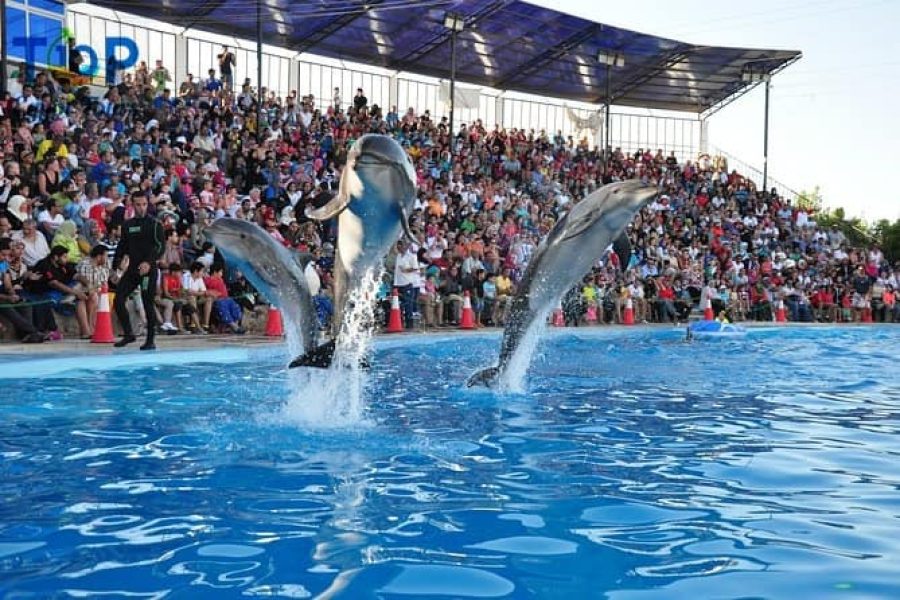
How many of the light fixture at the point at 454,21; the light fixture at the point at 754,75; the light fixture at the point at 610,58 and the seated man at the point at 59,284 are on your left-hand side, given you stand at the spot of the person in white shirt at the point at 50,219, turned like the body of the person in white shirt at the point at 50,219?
3

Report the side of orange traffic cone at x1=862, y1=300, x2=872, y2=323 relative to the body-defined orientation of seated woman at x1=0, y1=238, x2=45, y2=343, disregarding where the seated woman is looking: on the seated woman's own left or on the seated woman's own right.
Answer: on the seated woman's own left

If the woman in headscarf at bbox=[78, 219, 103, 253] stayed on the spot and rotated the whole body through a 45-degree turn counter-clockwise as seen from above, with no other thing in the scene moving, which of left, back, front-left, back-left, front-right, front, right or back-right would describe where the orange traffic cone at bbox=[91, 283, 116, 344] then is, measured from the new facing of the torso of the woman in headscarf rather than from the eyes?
right

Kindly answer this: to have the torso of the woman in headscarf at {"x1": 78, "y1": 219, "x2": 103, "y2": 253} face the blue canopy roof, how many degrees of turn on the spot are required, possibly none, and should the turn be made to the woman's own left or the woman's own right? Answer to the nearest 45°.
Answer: approximately 90° to the woman's own left

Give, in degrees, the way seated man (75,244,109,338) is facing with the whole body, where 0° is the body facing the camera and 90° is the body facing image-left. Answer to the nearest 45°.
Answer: approximately 315°

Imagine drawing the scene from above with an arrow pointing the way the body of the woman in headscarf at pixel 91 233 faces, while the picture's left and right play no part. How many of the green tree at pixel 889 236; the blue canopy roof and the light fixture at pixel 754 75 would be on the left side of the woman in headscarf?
3

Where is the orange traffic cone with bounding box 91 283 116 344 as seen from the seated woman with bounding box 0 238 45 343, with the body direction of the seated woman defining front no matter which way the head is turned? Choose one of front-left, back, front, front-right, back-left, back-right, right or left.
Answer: front-left

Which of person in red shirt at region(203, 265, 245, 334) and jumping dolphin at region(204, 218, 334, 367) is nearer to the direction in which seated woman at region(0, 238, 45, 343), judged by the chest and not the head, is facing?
the jumping dolphin

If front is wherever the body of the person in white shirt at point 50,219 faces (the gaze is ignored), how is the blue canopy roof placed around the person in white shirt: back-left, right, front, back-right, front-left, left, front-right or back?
left

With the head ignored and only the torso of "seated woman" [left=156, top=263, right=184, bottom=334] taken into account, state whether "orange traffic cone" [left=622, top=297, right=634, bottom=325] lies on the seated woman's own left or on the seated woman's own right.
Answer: on the seated woman's own left

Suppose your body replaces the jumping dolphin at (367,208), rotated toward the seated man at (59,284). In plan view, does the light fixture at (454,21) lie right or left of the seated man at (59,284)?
right

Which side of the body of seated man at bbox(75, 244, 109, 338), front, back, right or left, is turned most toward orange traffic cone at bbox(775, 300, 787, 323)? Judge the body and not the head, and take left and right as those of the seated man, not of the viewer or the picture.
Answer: left

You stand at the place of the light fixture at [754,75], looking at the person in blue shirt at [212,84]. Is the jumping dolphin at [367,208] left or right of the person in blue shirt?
left

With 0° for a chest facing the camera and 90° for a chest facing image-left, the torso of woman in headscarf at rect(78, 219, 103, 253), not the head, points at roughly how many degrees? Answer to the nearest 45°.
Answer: approximately 315°
